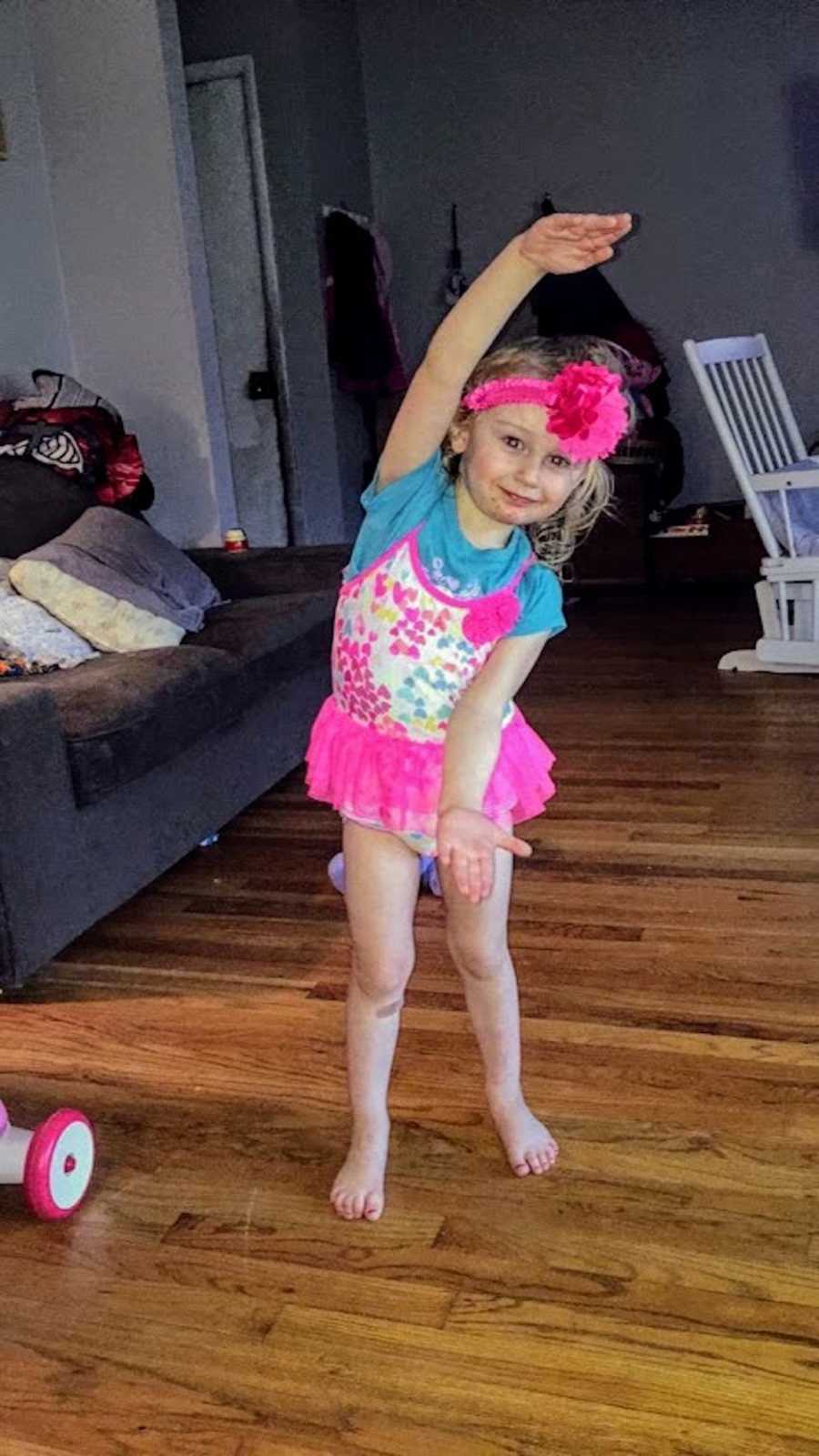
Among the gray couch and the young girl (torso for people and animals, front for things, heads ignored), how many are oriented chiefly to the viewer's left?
0

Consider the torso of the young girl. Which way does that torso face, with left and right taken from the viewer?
facing the viewer

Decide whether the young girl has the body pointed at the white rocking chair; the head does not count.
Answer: no

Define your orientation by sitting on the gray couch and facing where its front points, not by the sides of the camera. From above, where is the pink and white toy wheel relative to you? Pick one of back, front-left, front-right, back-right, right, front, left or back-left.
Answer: front-right

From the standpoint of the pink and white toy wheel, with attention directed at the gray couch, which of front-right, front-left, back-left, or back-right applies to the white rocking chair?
front-right

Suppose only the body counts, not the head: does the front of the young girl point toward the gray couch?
no

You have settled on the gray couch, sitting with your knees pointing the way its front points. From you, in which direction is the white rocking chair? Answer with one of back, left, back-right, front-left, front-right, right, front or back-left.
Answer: left

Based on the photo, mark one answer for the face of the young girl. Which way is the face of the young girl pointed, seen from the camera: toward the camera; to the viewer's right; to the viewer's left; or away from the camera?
toward the camera

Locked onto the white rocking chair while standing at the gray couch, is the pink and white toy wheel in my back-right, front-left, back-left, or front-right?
back-right

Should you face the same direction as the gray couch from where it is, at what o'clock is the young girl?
The young girl is roughly at 1 o'clock from the gray couch.

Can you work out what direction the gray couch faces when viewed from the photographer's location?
facing the viewer and to the right of the viewer
